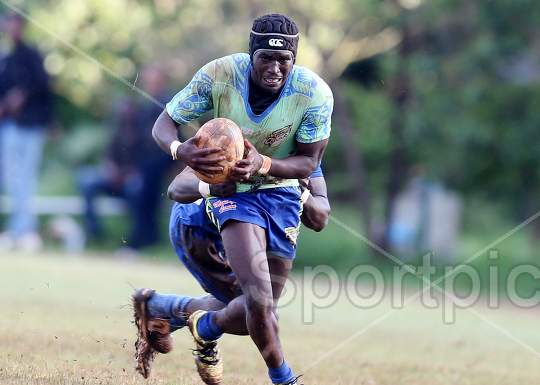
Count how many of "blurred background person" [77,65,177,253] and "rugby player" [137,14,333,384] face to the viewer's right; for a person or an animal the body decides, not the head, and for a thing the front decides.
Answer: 0

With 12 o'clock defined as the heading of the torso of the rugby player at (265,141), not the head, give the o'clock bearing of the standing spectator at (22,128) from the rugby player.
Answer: The standing spectator is roughly at 5 o'clock from the rugby player.

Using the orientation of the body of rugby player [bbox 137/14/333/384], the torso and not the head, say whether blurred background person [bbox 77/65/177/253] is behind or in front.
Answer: behind

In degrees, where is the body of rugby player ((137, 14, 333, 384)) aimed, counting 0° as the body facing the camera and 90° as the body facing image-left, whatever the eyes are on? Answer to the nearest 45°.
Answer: approximately 0°

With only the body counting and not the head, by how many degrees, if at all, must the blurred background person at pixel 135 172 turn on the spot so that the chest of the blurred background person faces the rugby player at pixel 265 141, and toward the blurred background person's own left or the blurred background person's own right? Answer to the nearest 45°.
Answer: approximately 45° to the blurred background person's own left
